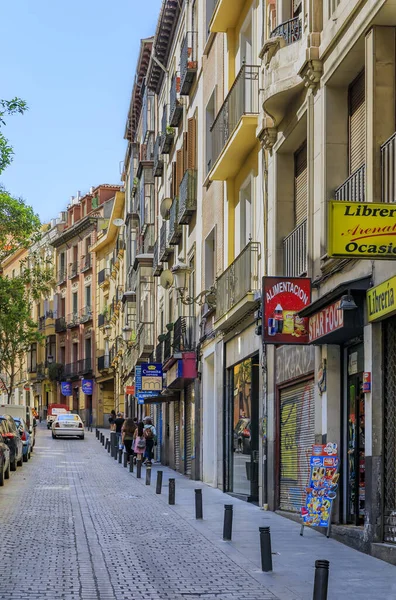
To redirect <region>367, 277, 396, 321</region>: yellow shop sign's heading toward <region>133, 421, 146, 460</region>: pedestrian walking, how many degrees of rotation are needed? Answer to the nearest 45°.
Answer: approximately 135° to its right

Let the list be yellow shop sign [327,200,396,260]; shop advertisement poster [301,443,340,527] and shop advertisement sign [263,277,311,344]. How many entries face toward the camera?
3

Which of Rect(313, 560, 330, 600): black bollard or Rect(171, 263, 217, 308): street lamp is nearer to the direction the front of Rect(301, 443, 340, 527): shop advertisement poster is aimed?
the black bollard

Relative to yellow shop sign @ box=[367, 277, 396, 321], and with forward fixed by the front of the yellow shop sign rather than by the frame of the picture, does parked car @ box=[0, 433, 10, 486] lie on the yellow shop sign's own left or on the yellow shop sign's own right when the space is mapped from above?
on the yellow shop sign's own right

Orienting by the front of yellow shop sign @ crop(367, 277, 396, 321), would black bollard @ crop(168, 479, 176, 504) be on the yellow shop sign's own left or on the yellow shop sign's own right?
on the yellow shop sign's own right

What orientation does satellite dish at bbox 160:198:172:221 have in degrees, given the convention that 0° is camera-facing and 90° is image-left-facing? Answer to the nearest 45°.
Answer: approximately 45°

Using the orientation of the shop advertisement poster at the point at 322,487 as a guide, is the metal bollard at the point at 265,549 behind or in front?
in front

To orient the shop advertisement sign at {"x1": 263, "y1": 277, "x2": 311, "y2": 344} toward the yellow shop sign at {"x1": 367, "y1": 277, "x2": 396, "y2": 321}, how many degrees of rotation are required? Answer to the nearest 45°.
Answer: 0° — it already faces it
